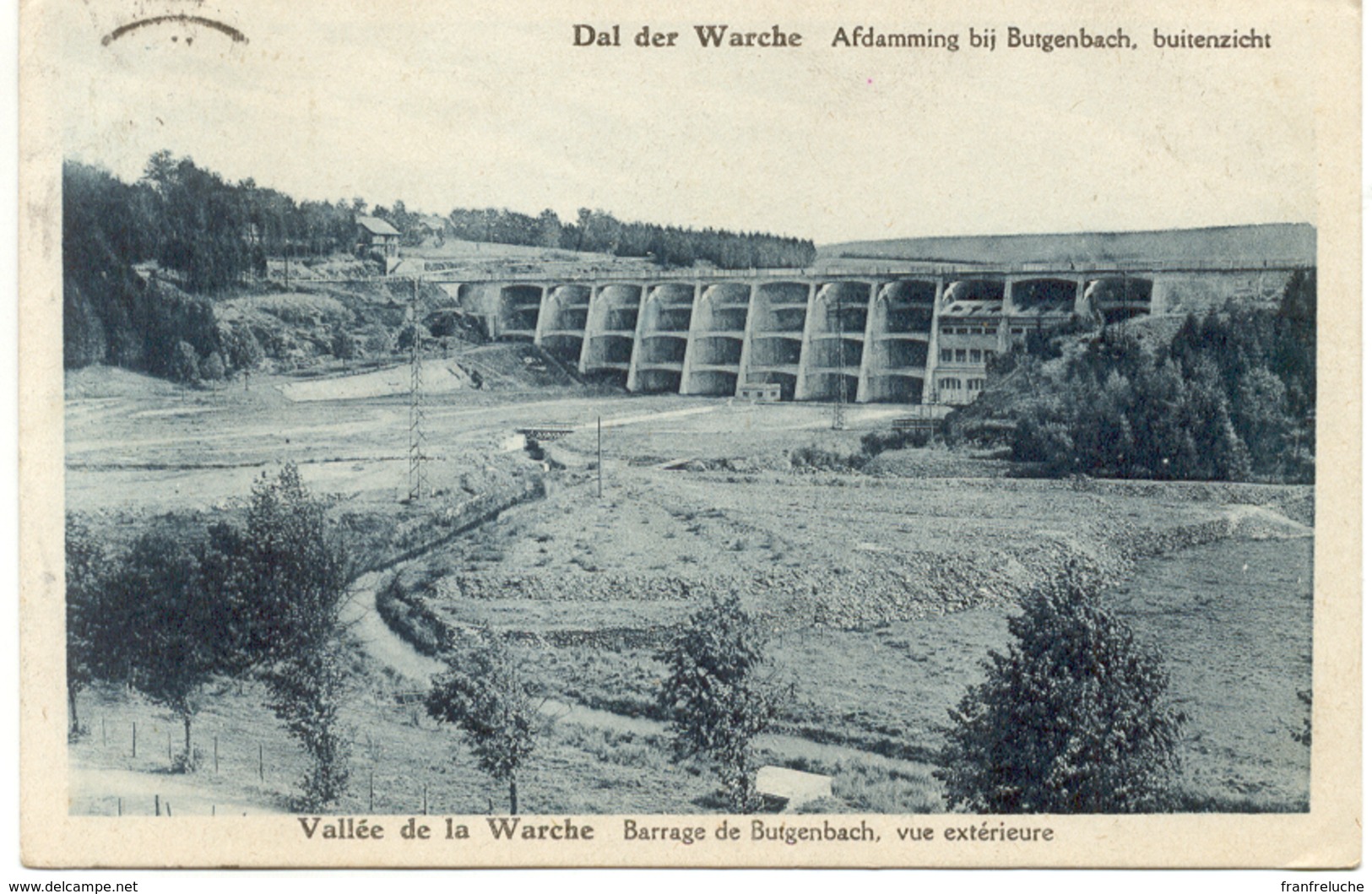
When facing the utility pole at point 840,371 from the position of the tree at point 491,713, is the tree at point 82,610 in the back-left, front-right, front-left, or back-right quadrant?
front-left
